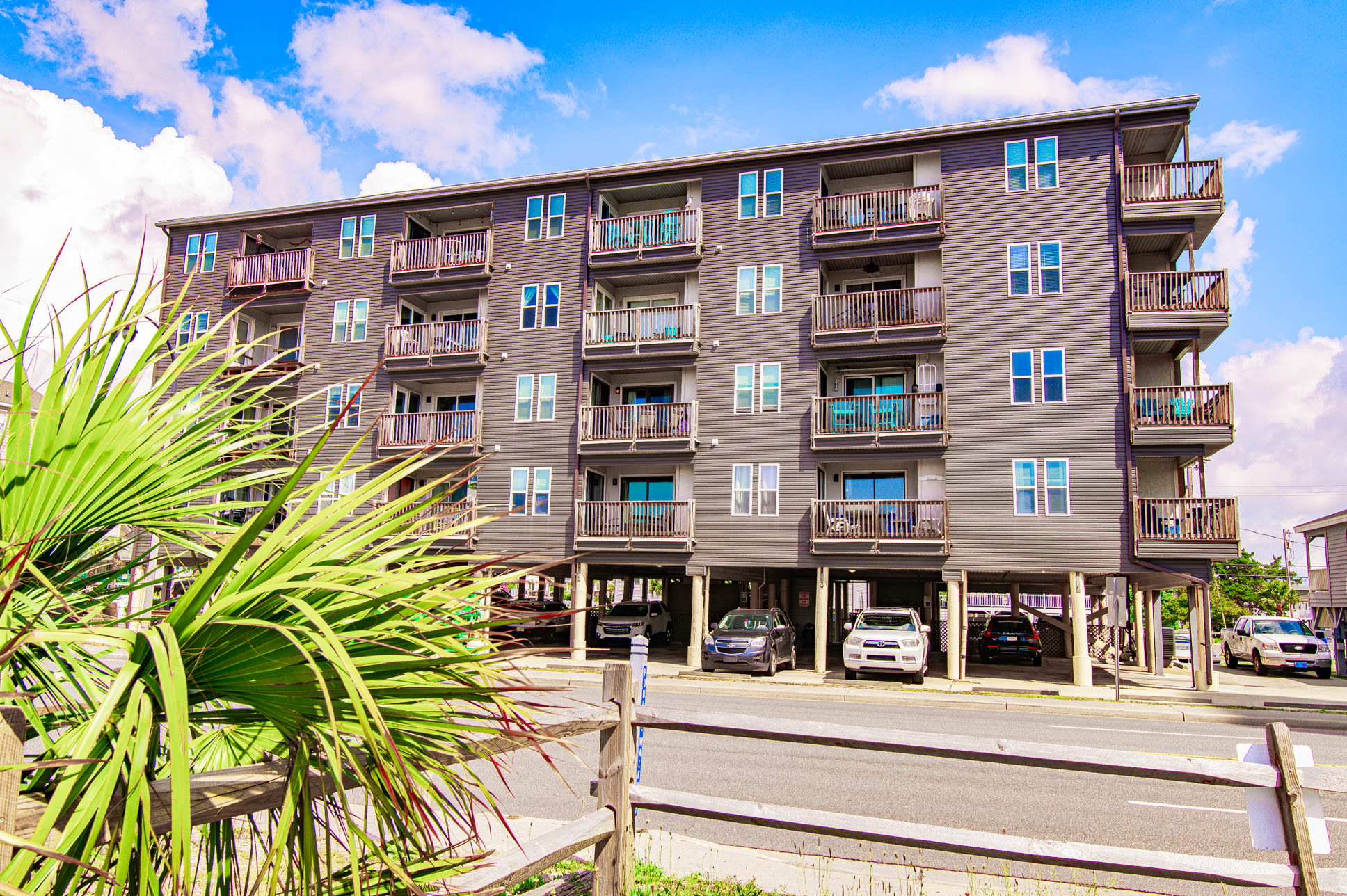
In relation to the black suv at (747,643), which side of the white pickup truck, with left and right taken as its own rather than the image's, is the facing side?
right

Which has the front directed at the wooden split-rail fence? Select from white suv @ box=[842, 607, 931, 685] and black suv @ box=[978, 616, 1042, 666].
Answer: the white suv

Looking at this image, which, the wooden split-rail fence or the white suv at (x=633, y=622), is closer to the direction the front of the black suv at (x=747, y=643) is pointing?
the wooden split-rail fence

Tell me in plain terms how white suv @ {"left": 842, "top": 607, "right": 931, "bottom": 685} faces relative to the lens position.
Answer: facing the viewer

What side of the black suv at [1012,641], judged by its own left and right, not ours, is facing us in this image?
back

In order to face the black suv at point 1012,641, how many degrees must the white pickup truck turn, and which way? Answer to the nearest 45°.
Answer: approximately 90° to its right

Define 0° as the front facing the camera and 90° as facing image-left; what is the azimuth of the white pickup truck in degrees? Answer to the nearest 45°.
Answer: approximately 315°

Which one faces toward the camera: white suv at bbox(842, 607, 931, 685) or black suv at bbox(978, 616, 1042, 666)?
the white suv

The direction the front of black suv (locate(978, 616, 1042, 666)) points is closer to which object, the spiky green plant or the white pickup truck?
the white pickup truck

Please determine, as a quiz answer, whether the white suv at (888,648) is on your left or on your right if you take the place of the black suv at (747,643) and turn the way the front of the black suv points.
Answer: on your left

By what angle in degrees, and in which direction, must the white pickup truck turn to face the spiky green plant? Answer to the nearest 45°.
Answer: approximately 45° to its right

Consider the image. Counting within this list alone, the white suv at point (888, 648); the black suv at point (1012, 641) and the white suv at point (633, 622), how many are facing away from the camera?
1

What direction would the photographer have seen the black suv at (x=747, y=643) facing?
facing the viewer and to the left of the viewer
